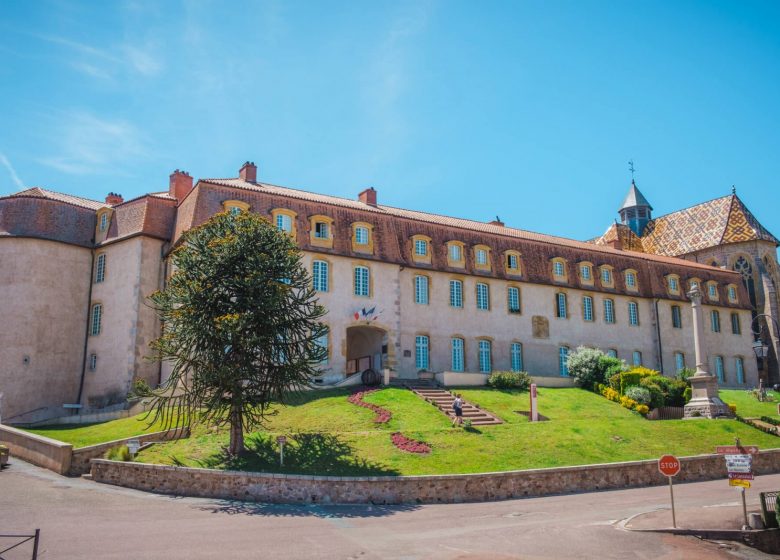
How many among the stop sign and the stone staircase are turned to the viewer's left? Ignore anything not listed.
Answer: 0

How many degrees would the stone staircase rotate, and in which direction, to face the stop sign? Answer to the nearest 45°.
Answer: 0° — it already faces it

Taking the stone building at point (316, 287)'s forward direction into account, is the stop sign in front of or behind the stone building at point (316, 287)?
in front

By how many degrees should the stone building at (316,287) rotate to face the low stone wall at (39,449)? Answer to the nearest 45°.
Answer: approximately 90° to its right

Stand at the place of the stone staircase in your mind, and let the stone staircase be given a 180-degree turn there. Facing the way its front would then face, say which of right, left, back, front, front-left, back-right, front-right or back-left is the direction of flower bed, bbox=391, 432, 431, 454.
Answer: back-left

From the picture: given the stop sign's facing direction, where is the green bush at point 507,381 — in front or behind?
behind

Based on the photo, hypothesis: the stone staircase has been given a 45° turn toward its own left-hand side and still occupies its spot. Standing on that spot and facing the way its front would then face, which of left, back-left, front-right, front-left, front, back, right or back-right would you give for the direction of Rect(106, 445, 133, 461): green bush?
back-right

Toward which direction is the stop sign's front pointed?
toward the camera

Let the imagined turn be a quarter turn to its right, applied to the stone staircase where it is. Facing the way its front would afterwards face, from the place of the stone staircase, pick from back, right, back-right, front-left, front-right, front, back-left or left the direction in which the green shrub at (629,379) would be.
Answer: back

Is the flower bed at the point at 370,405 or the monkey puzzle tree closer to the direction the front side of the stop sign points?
the monkey puzzle tree

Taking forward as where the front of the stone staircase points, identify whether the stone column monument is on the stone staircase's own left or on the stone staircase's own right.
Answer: on the stone staircase's own left

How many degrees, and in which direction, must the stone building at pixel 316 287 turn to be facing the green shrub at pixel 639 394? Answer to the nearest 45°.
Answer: approximately 45° to its left

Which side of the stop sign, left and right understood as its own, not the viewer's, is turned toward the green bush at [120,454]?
right
